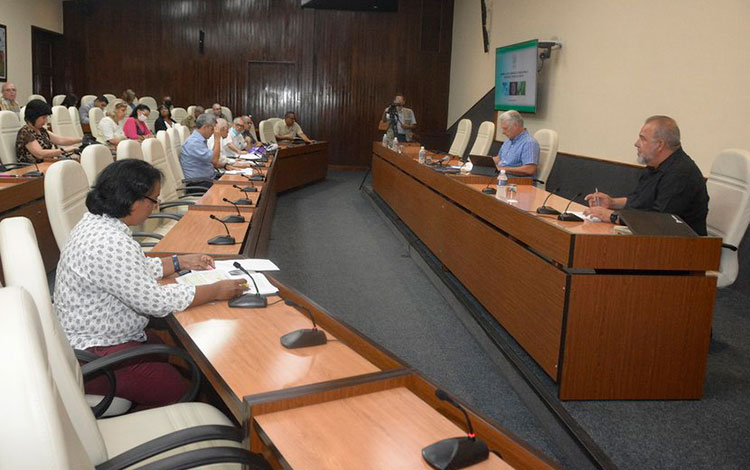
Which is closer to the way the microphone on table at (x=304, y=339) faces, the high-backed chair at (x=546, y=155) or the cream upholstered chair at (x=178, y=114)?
the cream upholstered chair

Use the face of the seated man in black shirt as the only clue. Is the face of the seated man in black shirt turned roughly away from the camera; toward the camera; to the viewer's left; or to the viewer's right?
to the viewer's left

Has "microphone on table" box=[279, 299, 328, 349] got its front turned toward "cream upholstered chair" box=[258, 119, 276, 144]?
no

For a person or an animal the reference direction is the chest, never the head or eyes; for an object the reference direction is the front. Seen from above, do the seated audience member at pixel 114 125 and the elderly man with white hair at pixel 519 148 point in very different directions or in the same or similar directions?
very different directions

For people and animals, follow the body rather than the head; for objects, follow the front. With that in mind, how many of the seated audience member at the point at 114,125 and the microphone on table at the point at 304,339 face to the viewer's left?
1

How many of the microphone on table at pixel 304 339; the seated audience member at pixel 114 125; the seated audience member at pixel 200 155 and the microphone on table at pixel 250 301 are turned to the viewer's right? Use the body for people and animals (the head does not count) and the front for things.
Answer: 2

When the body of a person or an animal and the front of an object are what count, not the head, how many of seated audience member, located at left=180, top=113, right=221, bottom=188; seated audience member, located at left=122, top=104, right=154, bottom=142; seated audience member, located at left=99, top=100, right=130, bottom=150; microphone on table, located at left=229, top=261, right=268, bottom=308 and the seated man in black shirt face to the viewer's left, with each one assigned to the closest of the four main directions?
2

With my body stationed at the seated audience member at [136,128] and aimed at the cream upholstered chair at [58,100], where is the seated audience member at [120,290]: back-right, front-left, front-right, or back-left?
back-left

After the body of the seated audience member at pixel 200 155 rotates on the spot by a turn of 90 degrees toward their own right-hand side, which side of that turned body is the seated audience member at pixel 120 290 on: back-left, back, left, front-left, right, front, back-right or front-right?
front

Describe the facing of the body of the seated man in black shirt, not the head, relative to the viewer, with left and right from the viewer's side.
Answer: facing to the left of the viewer

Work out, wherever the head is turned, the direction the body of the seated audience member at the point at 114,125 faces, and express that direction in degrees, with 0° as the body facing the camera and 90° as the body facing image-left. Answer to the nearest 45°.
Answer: approximately 270°

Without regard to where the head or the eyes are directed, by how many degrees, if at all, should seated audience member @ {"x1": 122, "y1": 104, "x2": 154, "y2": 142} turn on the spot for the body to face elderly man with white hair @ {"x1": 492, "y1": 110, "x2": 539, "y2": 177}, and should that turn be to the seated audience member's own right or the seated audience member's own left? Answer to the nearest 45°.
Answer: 0° — they already face them

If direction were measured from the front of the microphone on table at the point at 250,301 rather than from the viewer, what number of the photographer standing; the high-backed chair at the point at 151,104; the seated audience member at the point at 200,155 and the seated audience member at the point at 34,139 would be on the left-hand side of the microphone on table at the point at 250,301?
0

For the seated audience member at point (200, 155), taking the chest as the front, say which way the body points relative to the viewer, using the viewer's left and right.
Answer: facing to the right of the viewer

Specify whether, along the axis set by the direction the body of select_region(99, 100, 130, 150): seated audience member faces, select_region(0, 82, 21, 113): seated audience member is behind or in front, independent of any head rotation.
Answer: behind
